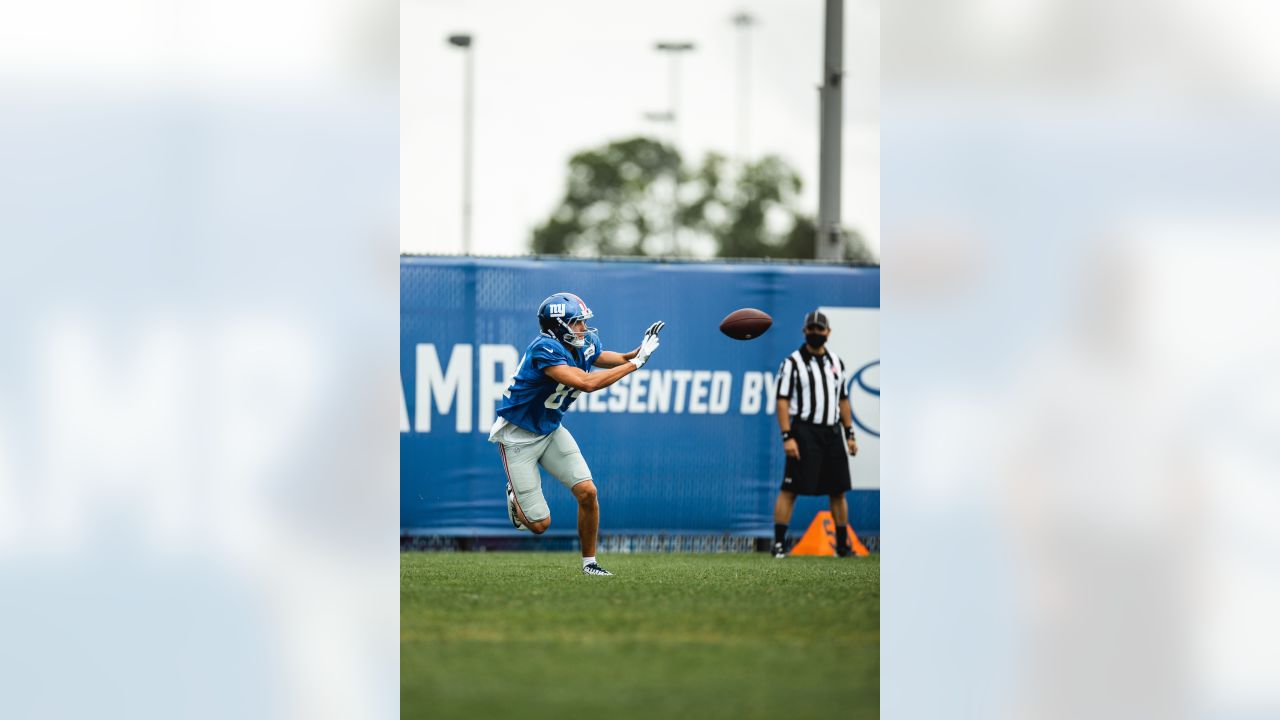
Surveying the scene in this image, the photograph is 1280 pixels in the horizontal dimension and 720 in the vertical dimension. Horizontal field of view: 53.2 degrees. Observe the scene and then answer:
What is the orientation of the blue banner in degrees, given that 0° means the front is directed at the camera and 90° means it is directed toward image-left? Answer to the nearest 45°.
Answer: approximately 0°

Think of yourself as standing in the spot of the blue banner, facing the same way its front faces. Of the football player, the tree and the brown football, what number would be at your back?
1

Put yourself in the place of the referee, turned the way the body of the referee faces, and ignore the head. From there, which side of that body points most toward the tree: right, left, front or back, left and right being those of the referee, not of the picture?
back

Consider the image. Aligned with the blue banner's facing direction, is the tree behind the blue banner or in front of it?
behind

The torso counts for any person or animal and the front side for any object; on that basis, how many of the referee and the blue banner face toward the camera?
2

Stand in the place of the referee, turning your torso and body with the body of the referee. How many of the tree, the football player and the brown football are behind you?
1
